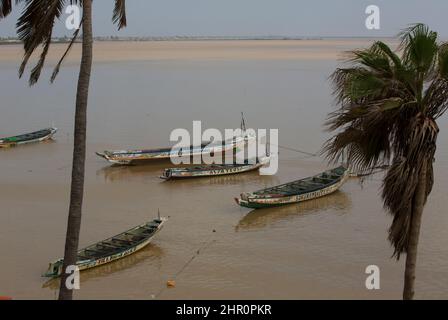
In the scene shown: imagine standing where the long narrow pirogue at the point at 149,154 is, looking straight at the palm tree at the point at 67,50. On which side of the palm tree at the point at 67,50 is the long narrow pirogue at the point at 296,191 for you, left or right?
left

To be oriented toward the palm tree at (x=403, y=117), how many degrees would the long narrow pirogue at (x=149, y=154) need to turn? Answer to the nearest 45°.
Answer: approximately 90° to its right

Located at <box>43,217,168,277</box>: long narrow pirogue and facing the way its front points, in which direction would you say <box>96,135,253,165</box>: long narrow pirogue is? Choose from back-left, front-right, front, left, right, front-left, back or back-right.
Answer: front-left

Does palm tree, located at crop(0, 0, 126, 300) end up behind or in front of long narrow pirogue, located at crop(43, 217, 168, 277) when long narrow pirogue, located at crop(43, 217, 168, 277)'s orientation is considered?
behind

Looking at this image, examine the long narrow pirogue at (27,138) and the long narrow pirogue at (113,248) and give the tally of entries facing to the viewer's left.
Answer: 0

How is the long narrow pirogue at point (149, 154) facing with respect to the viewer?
to the viewer's right

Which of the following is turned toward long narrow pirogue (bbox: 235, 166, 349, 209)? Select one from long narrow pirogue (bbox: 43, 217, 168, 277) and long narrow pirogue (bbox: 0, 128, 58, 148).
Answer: long narrow pirogue (bbox: 43, 217, 168, 277)

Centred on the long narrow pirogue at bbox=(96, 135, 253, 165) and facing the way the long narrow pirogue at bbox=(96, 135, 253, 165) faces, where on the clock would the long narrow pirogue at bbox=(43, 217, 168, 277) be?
the long narrow pirogue at bbox=(43, 217, 168, 277) is roughly at 3 o'clock from the long narrow pirogue at bbox=(96, 135, 253, 165).

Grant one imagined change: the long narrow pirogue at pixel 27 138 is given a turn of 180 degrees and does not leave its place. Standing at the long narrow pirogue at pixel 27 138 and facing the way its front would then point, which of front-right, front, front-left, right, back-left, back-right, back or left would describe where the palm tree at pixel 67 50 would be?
front-left

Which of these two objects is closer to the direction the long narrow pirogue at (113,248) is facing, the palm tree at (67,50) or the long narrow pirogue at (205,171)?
the long narrow pirogue
